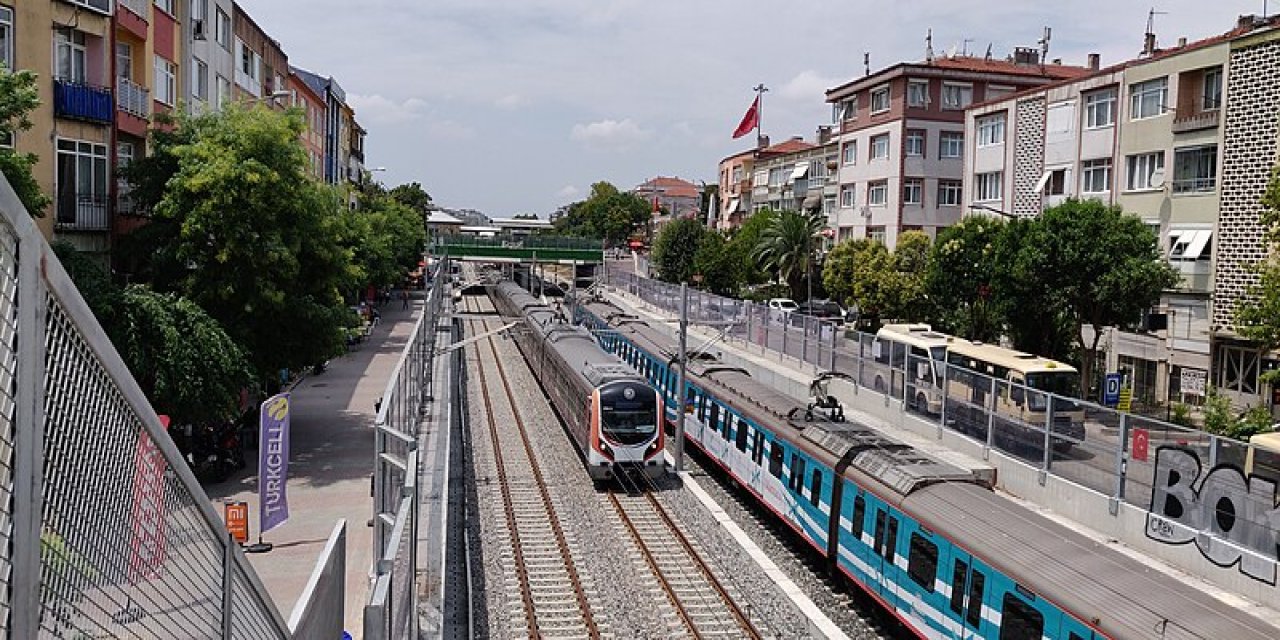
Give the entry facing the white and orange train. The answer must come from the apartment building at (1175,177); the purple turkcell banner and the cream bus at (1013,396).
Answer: the apartment building

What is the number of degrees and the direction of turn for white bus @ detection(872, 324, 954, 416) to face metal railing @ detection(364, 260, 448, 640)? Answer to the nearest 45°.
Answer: approximately 45° to its right

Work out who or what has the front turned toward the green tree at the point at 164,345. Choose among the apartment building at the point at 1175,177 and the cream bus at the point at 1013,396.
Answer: the apartment building

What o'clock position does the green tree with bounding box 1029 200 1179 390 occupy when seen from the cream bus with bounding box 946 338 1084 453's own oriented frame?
The green tree is roughly at 8 o'clock from the cream bus.

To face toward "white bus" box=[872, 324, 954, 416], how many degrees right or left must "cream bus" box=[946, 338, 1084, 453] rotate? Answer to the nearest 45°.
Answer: approximately 180°

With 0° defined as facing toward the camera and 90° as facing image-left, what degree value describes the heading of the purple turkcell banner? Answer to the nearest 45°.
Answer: approximately 0°

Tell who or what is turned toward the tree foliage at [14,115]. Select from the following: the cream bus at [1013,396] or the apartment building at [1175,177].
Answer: the apartment building

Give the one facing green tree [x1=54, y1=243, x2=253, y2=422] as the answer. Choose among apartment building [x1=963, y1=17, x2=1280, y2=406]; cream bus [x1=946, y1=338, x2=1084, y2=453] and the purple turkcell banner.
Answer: the apartment building

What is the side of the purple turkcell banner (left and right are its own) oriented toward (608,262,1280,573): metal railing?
left

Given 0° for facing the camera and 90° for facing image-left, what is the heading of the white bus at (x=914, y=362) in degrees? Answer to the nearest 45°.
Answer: approximately 315°

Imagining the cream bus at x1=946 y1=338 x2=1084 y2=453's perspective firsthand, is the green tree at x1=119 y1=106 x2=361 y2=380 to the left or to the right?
on its right
